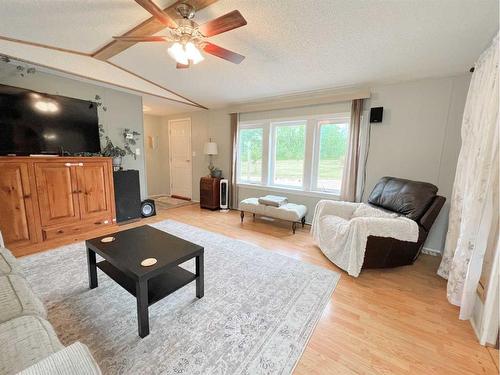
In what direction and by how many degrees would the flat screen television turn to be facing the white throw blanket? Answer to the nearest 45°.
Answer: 0° — it already faces it

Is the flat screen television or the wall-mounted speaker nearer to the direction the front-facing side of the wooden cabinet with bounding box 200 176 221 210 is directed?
the flat screen television

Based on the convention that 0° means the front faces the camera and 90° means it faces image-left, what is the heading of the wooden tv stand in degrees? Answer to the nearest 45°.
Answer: approximately 315°

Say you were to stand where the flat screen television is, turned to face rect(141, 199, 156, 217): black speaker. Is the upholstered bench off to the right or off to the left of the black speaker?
right

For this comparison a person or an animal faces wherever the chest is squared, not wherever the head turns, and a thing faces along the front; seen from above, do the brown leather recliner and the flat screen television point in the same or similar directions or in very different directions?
very different directions

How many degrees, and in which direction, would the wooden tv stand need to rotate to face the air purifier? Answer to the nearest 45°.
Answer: approximately 45° to its left

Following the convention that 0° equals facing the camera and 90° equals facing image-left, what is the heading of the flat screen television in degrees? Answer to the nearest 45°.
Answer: approximately 315°

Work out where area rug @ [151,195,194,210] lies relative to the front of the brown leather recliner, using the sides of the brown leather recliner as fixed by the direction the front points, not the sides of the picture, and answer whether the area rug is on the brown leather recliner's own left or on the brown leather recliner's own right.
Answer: on the brown leather recliner's own right

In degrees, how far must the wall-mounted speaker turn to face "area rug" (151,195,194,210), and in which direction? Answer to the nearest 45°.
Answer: approximately 45° to its right
